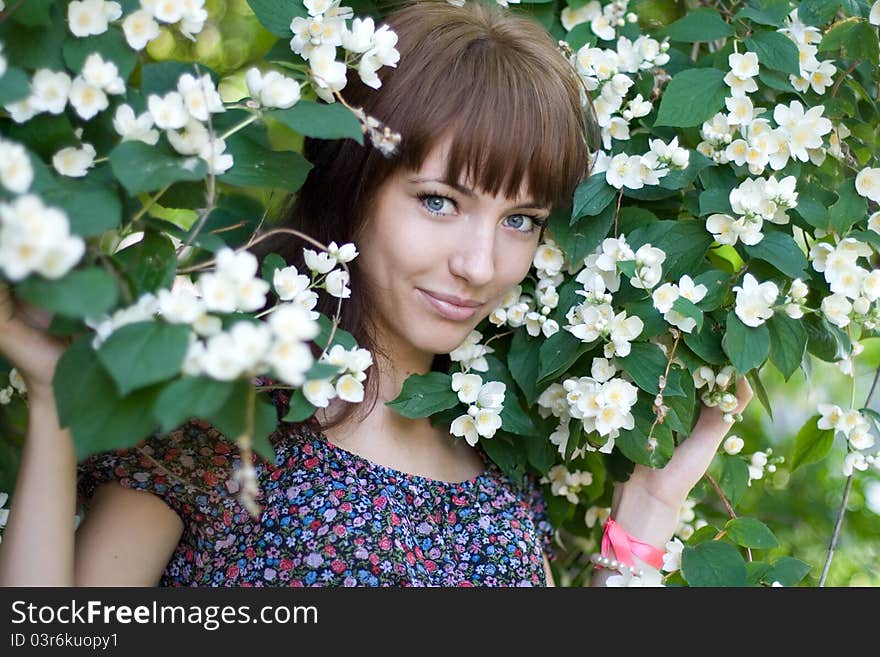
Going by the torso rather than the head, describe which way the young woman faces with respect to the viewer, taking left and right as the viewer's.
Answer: facing the viewer and to the right of the viewer
